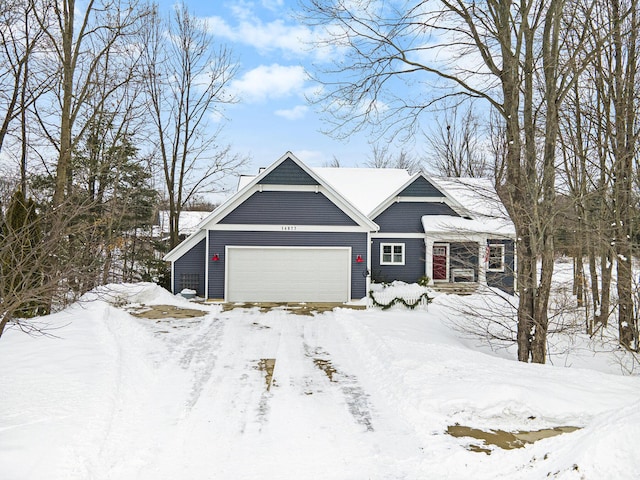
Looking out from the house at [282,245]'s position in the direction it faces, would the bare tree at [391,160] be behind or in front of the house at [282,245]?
behind

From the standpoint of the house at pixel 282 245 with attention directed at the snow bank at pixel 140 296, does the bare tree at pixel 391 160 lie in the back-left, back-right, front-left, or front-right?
back-right

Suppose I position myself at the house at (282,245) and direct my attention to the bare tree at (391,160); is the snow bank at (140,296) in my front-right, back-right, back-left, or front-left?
back-left

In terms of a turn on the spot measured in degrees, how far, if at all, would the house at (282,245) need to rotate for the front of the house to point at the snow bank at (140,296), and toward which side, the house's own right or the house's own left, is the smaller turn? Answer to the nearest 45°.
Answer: approximately 90° to the house's own right

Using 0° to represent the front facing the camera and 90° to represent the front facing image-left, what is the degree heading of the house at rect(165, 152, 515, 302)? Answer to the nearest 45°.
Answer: approximately 0°

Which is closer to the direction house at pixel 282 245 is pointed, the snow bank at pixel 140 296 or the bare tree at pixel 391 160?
the snow bank
